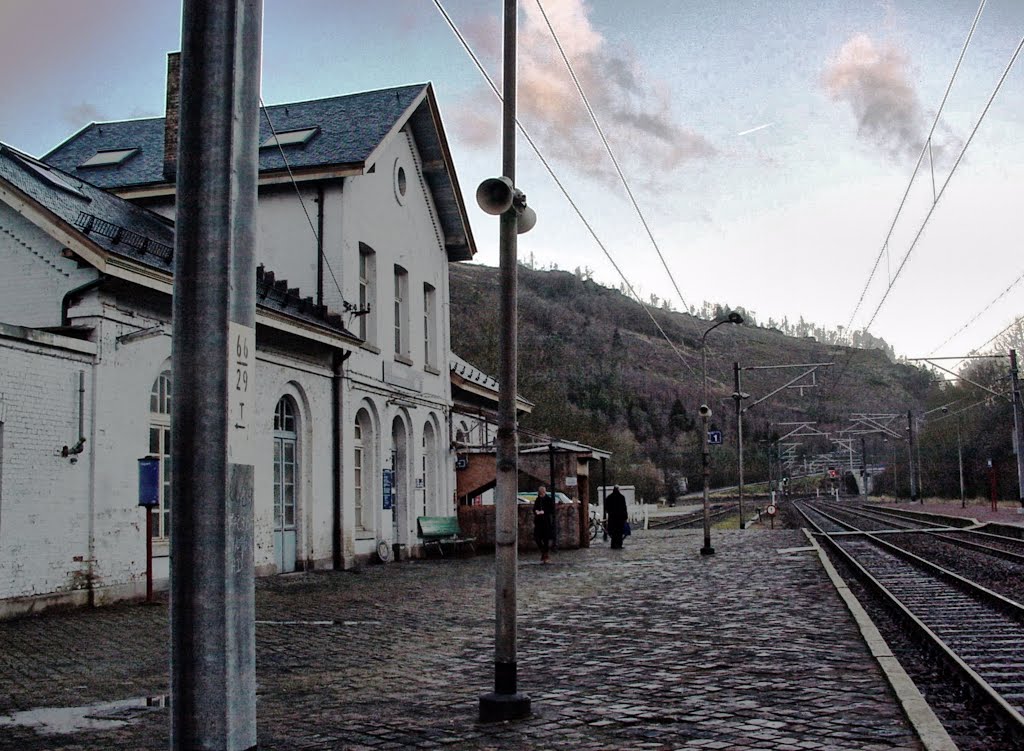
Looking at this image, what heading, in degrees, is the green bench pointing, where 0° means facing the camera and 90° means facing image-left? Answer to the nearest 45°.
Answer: approximately 315°

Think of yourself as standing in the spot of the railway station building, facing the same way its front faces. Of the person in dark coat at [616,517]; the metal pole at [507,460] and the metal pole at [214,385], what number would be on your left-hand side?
1

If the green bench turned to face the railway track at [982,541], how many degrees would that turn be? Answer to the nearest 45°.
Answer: approximately 45° to its left

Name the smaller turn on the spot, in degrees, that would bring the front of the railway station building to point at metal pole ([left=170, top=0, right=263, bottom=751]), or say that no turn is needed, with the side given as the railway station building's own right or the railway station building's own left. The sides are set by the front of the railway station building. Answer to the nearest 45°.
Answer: approximately 45° to the railway station building's own right

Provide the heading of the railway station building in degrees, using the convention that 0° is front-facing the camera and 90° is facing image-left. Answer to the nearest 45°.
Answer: approximately 315°

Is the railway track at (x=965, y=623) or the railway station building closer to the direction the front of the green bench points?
the railway track

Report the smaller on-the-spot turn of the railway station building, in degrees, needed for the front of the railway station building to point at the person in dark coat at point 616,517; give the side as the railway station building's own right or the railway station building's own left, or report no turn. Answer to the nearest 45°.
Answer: approximately 90° to the railway station building's own left

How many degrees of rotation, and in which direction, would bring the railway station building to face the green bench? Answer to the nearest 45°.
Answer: approximately 90° to its left

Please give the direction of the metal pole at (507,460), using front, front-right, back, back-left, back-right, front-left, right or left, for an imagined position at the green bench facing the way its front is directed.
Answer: front-right

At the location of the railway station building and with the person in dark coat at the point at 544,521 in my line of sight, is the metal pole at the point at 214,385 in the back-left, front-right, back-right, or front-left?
back-right

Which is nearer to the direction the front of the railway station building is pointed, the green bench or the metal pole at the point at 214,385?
the metal pole
